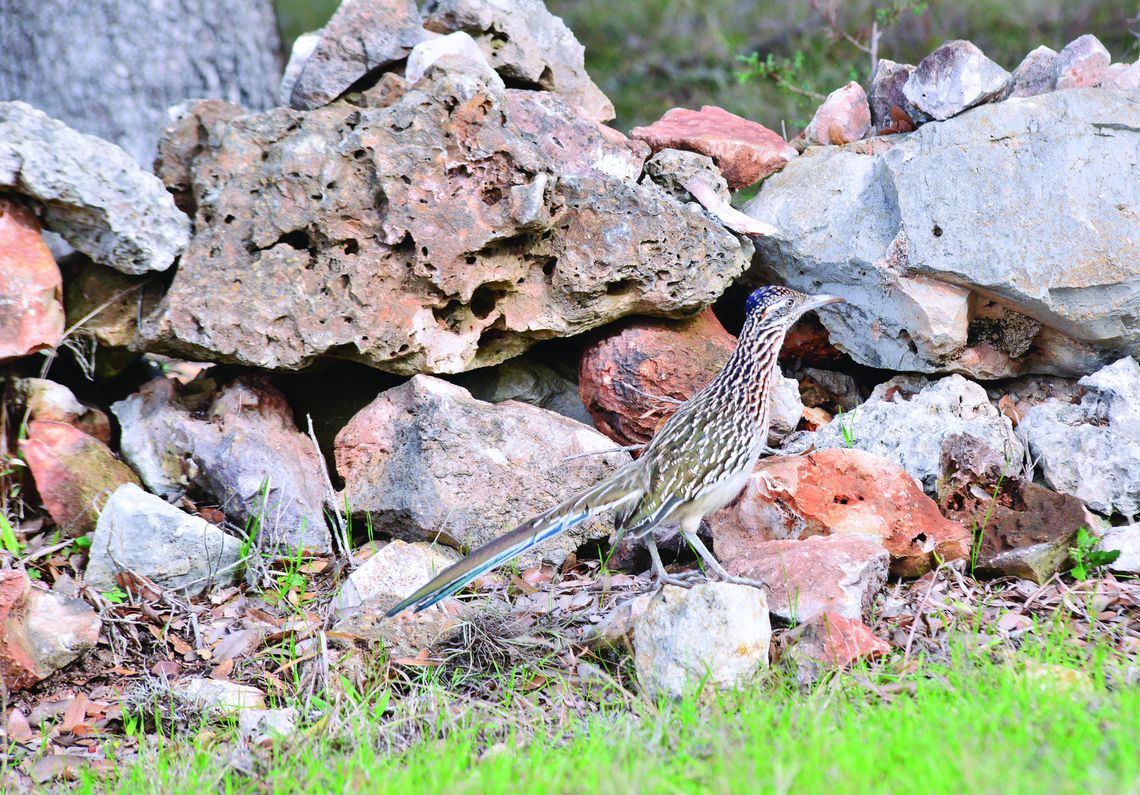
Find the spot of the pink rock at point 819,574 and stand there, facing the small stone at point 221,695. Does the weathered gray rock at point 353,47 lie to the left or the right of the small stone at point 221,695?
right

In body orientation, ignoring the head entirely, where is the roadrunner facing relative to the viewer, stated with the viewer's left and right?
facing to the right of the viewer

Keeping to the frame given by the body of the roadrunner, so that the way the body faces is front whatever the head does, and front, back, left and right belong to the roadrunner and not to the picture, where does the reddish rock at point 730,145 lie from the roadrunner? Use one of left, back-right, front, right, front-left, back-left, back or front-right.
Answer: left

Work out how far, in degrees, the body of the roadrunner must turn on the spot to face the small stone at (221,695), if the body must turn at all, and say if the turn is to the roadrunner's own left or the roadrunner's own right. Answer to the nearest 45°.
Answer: approximately 135° to the roadrunner's own right

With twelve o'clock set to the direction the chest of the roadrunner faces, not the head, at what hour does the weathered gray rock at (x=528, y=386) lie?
The weathered gray rock is roughly at 8 o'clock from the roadrunner.

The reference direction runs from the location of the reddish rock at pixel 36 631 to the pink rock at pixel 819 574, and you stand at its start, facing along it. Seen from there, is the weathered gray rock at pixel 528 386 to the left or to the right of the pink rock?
left

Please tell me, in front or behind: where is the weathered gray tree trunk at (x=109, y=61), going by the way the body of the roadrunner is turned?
behind

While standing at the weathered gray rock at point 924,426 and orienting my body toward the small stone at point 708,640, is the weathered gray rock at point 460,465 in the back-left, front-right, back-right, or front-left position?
front-right

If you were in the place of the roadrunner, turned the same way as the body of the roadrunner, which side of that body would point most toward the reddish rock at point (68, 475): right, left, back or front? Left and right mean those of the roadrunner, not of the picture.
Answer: back

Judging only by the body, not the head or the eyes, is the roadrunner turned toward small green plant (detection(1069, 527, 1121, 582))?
yes

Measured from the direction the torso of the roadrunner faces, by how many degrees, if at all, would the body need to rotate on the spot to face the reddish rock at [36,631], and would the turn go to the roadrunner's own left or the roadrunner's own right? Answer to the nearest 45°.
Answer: approximately 180°

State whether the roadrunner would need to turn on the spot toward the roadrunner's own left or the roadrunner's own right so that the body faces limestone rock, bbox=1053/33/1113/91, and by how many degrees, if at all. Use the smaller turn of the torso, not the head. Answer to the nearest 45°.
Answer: approximately 45° to the roadrunner's own left

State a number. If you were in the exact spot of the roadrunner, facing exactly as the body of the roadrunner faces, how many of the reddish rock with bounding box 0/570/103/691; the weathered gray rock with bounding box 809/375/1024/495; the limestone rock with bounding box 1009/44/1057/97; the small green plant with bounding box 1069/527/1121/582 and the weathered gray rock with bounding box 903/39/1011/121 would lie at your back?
1

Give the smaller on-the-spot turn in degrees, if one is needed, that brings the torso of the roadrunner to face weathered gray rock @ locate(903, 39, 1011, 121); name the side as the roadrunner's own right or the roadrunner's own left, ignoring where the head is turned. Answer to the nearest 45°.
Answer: approximately 45° to the roadrunner's own left

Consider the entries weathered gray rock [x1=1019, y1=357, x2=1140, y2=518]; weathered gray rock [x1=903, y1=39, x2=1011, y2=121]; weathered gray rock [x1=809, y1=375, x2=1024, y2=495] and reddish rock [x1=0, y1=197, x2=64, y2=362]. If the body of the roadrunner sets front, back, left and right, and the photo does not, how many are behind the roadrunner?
1

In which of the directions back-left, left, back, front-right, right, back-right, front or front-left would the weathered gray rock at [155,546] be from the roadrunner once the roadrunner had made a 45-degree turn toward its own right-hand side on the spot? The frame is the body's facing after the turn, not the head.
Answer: back-right

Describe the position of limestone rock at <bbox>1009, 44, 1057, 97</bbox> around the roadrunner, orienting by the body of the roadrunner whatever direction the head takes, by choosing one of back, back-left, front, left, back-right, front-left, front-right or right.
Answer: front-left

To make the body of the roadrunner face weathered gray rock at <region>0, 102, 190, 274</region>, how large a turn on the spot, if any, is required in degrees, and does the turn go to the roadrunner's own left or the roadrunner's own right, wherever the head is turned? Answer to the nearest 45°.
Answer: approximately 180°
